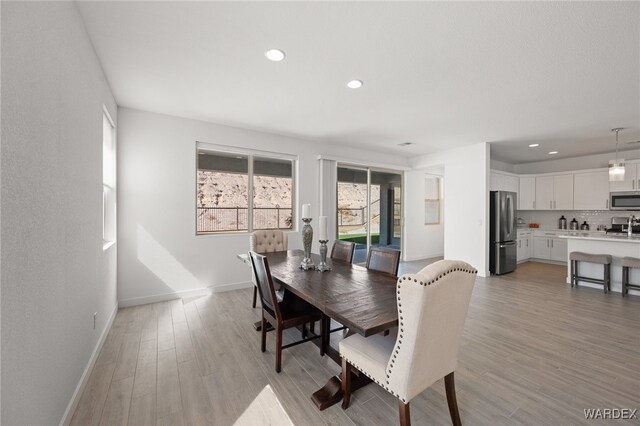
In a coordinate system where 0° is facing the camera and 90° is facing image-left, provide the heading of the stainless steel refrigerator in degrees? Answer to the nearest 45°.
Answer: approximately 315°

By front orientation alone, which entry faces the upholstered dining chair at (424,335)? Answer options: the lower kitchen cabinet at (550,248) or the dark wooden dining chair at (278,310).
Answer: the lower kitchen cabinet

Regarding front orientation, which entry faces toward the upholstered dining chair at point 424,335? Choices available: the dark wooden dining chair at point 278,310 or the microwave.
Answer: the microwave

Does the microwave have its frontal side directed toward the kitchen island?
yes

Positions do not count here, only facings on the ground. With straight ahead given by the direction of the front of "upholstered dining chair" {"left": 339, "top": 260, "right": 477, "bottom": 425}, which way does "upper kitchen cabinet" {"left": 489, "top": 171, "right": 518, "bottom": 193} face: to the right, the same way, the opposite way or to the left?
the opposite way

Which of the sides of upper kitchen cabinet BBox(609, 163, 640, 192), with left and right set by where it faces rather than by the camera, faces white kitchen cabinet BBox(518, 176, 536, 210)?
right

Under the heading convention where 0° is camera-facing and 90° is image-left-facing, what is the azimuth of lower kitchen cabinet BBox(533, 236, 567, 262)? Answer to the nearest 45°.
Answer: approximately 0°

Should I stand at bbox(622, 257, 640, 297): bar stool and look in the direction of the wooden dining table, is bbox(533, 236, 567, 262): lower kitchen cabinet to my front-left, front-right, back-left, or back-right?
back-right
